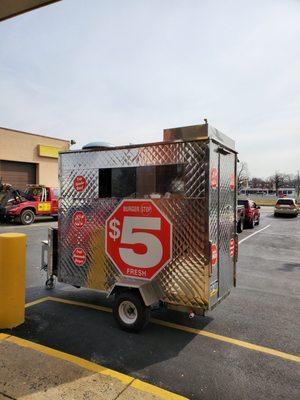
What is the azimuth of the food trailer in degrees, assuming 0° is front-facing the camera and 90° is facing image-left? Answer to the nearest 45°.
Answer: approximately 135°

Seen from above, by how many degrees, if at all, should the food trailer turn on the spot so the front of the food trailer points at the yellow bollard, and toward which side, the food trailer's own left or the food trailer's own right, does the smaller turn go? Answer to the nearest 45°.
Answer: approximately 45° to the food trailer's own left

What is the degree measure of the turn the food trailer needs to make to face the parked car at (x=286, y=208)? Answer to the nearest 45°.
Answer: approximately 90° to its right

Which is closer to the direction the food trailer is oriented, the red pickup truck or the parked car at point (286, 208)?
the red pickup truck

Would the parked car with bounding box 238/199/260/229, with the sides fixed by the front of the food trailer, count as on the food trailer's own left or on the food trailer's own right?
on the food trailer's own right

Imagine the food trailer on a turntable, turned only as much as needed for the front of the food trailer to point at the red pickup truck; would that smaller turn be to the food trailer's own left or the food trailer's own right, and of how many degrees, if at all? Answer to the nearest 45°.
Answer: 0° — it already faces it

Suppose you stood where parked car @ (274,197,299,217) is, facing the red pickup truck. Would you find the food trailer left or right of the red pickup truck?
left

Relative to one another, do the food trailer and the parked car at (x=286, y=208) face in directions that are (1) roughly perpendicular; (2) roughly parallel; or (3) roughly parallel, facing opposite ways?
roughly perpendicular
